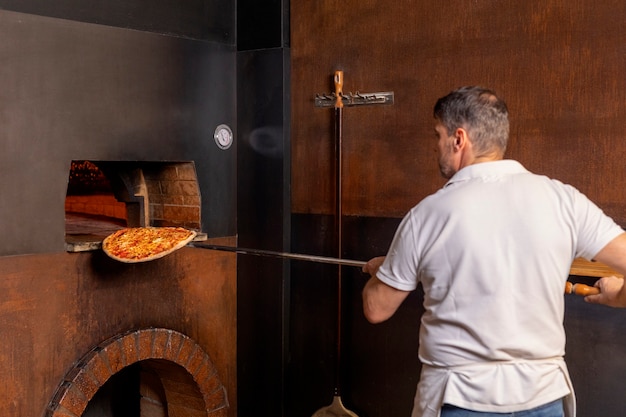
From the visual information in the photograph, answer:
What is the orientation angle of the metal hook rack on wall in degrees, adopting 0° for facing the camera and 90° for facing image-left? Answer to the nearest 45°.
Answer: approximately 0°

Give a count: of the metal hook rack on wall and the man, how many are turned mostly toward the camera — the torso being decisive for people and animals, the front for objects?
1

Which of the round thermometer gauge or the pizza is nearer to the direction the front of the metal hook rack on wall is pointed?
the pizza

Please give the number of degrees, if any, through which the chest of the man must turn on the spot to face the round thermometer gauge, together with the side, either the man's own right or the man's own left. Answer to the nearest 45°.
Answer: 0° — they already face it

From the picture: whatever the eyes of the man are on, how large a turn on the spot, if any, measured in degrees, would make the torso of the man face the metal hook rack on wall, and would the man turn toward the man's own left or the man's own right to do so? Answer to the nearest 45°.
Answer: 0° — they already face it

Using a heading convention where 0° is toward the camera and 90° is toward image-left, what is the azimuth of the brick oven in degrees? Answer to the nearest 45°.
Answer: approximately 315°

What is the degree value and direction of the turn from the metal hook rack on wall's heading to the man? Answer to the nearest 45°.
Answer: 0° — it already faces them

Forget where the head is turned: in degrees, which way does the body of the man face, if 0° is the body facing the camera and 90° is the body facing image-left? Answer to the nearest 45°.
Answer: approximately 135°

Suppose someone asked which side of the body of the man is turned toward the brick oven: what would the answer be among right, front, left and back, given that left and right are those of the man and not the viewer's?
left

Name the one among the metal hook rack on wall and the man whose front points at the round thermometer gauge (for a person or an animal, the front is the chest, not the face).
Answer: the man

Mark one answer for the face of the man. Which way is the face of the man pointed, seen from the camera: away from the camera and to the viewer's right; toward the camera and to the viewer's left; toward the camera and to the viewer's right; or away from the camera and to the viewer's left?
away from the camera and to the viewer's left

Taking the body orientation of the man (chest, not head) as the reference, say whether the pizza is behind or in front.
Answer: in front

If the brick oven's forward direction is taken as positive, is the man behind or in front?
in front
